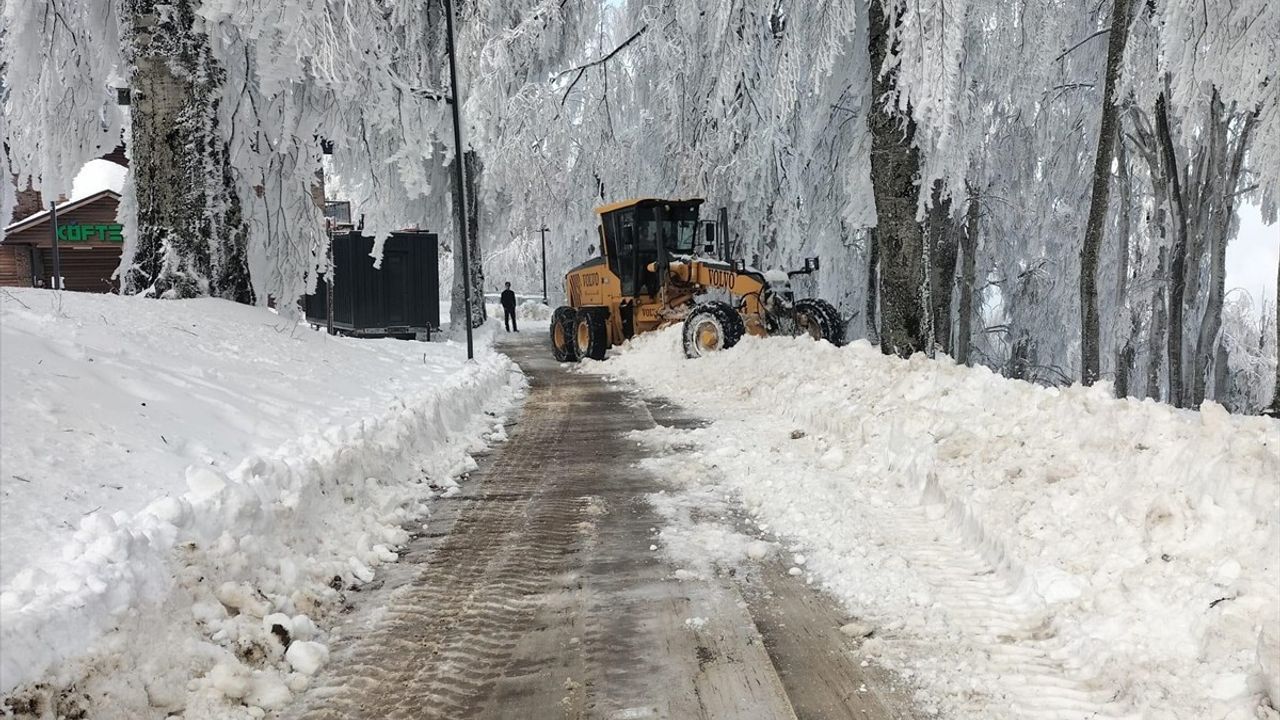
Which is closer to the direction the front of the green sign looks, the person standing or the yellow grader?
the yellow grader

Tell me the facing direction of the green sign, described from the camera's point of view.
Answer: facing the viewer

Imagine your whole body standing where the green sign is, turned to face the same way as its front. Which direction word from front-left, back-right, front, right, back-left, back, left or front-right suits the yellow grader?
front-left

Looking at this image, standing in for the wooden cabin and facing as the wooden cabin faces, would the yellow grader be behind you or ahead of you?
ahead

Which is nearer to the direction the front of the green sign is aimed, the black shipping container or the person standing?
the black shipping container

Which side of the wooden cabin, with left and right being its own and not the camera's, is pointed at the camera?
front

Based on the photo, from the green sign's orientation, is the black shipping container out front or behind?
out front

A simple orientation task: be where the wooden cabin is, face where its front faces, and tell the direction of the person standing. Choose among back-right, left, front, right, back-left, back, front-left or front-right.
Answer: left

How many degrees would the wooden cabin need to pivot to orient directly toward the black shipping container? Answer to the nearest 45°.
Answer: approximately 45° to its left

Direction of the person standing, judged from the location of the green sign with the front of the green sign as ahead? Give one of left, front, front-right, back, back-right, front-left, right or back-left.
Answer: left
